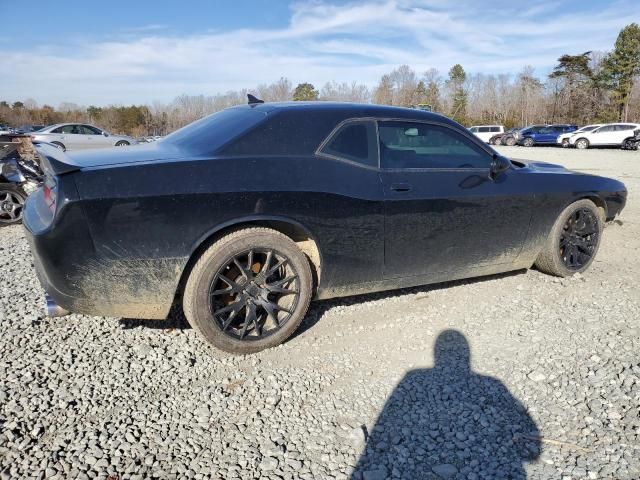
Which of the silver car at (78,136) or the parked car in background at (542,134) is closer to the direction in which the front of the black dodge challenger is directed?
the parked car in background

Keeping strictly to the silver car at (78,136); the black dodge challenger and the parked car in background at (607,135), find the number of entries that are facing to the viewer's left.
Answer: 1

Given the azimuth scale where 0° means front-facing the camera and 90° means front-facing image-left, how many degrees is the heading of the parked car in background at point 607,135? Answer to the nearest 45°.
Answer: approximately 90°

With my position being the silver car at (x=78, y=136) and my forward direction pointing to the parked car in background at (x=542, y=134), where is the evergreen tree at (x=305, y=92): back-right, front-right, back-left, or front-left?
front-left

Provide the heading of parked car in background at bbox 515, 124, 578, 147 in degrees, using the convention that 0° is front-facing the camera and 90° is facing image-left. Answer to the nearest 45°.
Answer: approximately 45°
